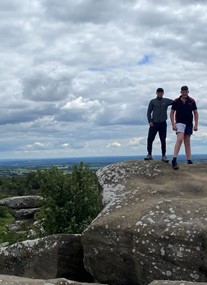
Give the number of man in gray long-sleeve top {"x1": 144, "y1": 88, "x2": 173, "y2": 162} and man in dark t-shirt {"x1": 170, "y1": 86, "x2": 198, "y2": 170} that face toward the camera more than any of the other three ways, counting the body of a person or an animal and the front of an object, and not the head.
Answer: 2

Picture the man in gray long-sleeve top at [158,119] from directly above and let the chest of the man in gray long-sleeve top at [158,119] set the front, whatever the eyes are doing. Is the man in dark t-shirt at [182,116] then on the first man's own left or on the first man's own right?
on the first man's own left

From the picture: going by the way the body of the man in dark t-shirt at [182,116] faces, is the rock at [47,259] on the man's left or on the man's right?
on the man's right

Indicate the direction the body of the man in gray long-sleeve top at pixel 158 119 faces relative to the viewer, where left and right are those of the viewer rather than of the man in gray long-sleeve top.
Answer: facing the viewer

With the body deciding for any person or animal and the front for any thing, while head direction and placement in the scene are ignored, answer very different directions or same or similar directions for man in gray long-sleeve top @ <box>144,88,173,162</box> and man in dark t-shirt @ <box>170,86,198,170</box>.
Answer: same or similar directions
